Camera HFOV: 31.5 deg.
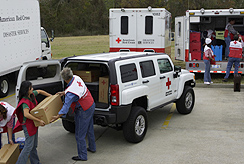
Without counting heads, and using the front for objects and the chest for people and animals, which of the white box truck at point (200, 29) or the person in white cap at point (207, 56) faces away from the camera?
the white box truck

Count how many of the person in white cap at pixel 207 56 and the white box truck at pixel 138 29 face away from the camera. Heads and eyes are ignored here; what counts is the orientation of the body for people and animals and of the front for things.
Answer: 1

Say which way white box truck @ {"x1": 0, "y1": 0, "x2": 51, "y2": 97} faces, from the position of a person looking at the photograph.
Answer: facing away from the viewer and to the right of the viewer

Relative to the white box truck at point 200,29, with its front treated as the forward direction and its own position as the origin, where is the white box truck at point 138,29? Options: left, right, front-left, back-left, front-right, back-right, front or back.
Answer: left

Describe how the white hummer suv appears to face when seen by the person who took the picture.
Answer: facing away from the viewer and to the right of the viewer

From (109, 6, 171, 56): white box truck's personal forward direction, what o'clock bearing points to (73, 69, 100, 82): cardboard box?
The cardboard box is roughly at 6 o'clock from the white box truck.

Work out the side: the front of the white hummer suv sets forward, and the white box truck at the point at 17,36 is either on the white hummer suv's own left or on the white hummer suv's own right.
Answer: on the white hummer suv's own left

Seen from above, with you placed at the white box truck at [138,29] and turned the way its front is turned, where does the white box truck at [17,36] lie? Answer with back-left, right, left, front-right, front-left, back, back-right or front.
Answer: back-left

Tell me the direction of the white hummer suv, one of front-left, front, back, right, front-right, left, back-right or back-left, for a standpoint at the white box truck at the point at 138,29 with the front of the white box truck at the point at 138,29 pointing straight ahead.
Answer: back

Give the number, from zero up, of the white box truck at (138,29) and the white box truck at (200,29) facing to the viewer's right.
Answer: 0

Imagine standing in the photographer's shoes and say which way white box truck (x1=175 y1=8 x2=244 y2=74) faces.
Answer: facing away from the viewer

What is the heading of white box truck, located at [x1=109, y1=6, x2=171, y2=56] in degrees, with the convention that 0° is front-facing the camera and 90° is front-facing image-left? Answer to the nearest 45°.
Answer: approximately 180°
